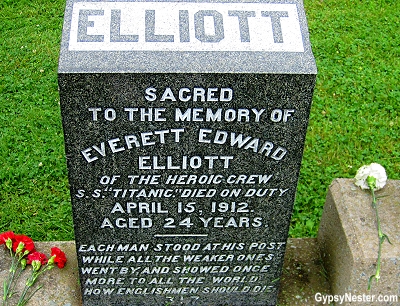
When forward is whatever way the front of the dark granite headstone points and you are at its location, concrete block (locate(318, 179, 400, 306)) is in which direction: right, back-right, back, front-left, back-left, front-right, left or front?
left

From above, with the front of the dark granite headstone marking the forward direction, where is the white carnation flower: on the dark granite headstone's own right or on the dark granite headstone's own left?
on the dark granite headstone's own left

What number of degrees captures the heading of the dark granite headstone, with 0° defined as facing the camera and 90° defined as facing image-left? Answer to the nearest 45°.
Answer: approximately 0°
